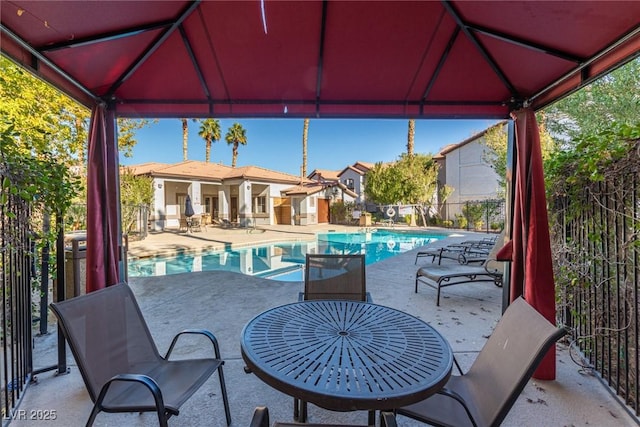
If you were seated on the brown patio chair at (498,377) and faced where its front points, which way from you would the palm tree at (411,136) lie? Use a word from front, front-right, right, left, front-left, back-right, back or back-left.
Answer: back-right

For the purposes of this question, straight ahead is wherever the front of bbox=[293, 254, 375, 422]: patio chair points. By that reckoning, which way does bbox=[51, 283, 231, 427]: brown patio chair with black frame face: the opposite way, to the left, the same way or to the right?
to the left

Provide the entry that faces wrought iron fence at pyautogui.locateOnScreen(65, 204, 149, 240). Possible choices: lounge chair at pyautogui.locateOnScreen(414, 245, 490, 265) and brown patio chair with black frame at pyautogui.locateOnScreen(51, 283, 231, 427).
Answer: the lounge chair

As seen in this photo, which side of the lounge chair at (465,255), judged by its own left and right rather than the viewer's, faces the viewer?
left

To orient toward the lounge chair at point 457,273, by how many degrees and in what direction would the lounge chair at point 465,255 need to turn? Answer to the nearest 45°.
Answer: approximately 90° to its left

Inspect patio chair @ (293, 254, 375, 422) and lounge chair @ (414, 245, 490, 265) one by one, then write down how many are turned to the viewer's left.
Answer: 1

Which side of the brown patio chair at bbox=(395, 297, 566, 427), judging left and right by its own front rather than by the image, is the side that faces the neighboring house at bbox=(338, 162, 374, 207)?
right

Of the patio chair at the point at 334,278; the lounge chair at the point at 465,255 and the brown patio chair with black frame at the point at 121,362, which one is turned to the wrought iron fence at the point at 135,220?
the lounge chair at the point at 465,255

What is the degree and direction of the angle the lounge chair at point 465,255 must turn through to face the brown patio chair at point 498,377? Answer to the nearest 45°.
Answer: approximately 90° to its left

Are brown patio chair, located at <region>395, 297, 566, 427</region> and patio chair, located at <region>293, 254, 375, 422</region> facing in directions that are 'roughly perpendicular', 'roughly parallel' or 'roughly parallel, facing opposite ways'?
roughly perpendicular

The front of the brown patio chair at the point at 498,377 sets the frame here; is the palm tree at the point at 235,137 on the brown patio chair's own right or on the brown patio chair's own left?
on the brown patio chair's own right

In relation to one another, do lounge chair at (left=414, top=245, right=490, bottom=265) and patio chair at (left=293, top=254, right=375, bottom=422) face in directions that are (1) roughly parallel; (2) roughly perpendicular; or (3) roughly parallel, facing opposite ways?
roughly perpendicular

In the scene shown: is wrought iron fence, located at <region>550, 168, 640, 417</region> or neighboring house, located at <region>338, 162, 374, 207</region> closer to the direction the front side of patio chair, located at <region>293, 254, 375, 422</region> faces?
the wrought iron fence
